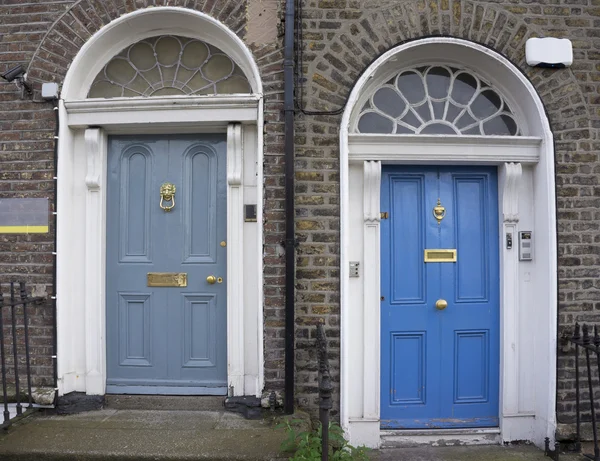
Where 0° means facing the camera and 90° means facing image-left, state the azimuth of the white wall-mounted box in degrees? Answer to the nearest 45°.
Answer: approximately 0°

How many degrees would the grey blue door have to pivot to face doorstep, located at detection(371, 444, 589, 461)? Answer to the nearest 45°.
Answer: approximately 90° to its left

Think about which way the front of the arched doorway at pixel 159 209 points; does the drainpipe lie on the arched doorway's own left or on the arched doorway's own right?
on the arched doorway's own left

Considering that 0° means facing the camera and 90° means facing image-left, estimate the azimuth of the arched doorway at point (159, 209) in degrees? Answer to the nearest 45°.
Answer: approximately 0°

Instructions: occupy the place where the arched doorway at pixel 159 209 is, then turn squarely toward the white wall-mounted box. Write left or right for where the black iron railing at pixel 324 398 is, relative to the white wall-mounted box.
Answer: right

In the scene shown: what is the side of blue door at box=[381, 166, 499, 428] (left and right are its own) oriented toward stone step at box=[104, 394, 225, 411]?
right
